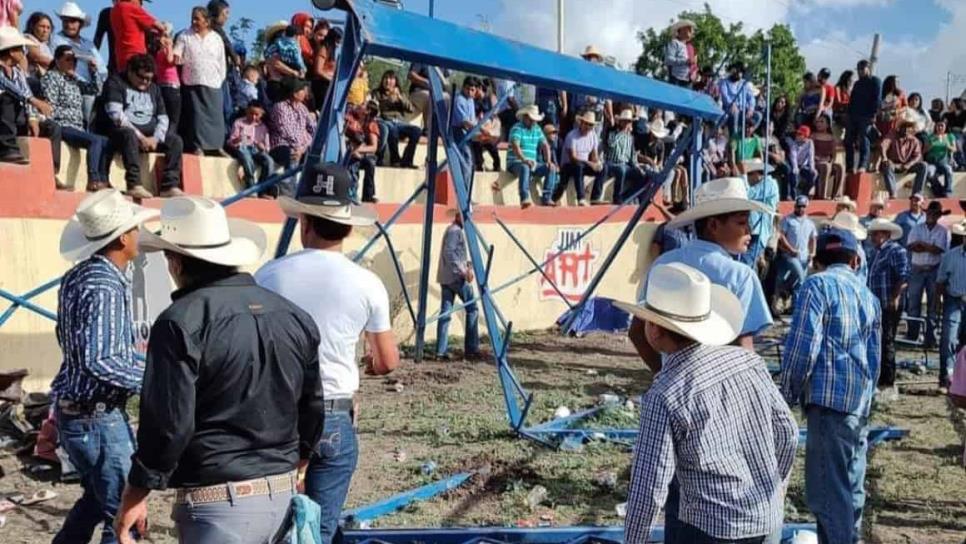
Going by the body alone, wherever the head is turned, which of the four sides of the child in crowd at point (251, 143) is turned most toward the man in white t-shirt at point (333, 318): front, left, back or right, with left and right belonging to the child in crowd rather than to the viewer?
front

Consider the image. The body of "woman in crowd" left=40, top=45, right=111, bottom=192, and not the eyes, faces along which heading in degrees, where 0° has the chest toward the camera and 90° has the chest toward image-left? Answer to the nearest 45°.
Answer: approximately 315°

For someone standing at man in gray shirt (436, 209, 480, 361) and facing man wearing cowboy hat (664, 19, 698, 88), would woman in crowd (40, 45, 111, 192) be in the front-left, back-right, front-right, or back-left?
back-left

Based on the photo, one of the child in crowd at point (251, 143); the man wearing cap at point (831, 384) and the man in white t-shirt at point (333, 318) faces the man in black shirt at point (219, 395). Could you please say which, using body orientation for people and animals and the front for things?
the child in crowd

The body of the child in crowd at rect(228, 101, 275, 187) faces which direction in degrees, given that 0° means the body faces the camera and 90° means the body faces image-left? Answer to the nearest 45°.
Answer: approximately 0°

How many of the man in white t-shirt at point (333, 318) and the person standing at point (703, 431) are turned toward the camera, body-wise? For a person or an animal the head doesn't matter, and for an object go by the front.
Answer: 0

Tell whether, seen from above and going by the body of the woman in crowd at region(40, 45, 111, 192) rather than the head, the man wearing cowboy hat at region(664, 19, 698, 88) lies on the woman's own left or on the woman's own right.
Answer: on the woman's own left

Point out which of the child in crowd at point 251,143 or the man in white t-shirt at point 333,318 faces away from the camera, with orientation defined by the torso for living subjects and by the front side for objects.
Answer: the man in white t-shirt

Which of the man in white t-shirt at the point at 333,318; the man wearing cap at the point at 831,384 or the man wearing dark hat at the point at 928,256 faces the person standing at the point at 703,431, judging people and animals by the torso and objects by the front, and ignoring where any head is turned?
the man wearing dark hat at the point at 928,256

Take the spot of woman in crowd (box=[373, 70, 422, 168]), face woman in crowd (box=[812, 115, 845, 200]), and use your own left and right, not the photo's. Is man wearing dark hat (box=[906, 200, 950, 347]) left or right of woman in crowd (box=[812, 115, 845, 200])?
right
